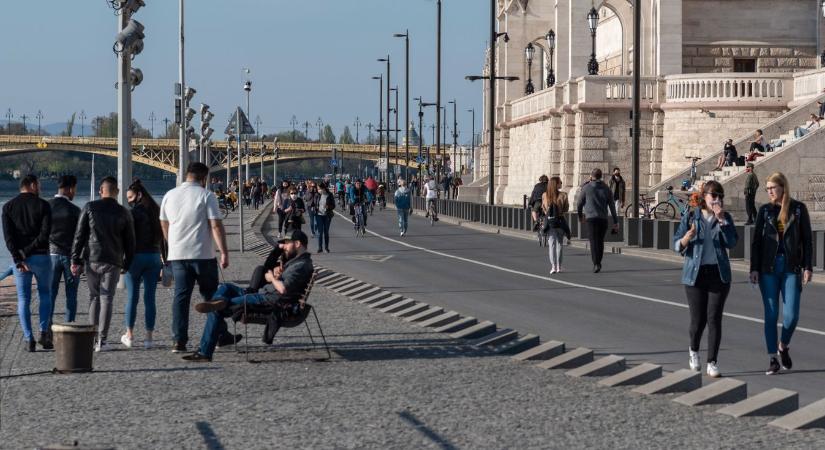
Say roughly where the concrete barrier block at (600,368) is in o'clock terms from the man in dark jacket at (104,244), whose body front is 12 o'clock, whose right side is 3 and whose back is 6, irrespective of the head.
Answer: The concrete barrier block is roughly at 4 o'clock from the man in dark jacket.

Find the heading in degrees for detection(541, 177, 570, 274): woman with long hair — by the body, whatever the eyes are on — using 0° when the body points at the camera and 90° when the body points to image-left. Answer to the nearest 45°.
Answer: approximately 180°

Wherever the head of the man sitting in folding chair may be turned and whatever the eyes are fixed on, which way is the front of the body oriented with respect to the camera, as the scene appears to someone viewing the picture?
to the viewer's left

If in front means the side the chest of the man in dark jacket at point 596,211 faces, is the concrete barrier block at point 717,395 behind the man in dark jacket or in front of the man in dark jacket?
behind

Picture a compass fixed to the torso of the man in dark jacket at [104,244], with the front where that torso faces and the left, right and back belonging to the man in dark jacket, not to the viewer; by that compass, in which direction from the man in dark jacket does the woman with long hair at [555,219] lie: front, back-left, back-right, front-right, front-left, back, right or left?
front-right

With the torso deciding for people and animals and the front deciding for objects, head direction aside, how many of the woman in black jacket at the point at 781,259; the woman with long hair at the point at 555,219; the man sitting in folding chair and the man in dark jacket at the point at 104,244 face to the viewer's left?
1

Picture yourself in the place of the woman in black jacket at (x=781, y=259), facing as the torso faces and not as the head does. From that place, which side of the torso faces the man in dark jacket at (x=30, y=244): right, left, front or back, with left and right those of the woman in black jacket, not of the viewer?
right

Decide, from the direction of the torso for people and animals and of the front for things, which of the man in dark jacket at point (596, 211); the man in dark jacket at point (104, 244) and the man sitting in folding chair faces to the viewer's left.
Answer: the man sitting in folding chair

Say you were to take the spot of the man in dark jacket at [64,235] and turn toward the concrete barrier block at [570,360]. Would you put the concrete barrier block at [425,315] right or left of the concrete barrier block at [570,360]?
left

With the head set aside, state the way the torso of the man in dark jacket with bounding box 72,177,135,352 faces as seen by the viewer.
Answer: away from the camera

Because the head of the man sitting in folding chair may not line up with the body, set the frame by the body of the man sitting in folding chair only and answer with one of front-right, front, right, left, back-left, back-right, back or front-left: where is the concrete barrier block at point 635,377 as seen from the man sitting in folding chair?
back-left

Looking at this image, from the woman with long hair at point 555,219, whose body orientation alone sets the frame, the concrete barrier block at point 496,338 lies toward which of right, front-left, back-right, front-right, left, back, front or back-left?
back

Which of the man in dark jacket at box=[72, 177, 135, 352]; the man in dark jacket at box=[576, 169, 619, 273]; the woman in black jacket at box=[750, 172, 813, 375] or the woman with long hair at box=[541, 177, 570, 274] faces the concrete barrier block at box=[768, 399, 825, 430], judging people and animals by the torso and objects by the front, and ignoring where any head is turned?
the woman in black jacket

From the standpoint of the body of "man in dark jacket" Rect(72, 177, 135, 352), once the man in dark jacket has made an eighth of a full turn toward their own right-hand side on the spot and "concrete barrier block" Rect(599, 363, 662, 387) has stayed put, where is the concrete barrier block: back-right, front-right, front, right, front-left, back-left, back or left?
right

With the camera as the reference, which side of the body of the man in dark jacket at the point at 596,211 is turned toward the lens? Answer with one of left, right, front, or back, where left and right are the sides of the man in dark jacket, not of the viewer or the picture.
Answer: back
